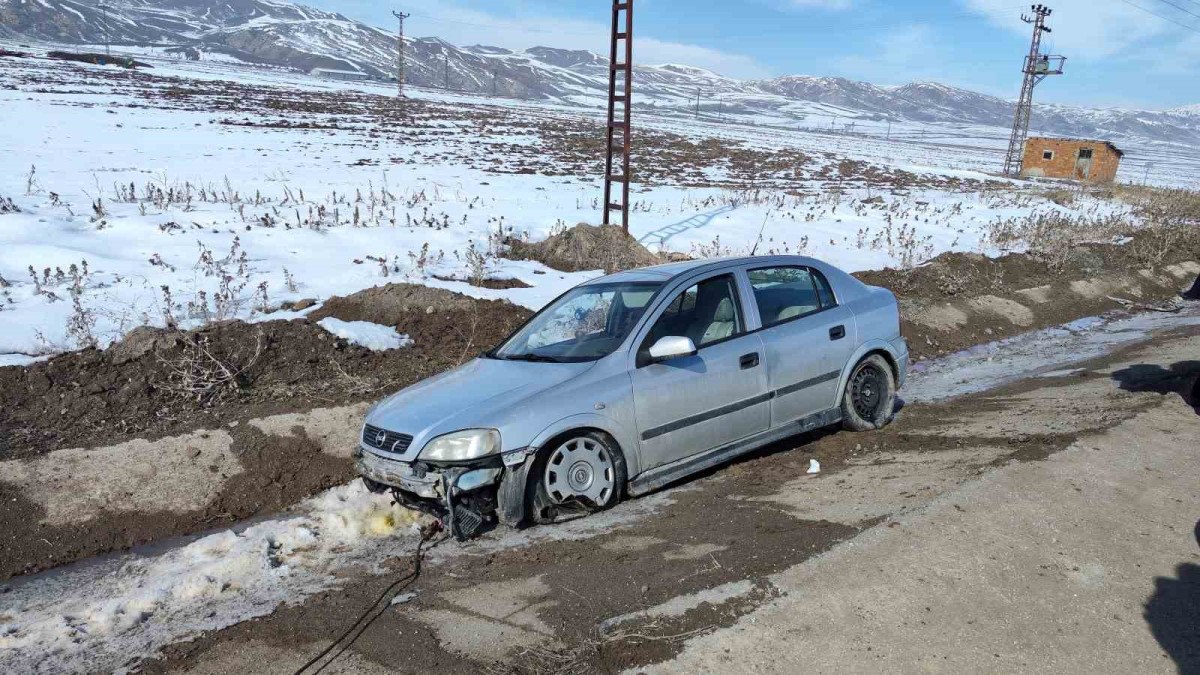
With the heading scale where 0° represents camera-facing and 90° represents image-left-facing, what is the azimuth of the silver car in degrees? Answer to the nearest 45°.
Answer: approximately 45°

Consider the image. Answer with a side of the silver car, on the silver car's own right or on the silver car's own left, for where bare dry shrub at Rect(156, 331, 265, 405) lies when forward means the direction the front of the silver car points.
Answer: on the silver car's own right

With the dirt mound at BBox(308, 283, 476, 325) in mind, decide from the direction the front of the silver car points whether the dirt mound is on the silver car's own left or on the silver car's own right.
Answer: on the silver car's own right

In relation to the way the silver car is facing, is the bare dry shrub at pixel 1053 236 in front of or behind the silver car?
behind

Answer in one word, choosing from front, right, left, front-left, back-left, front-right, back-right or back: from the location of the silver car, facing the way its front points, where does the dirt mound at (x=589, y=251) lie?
back-right

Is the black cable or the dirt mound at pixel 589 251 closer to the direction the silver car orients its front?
the black cable

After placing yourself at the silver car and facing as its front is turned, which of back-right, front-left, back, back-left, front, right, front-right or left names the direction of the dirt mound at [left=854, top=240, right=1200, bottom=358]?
back

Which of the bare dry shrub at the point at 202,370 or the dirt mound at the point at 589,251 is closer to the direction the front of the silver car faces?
the bare dry shrub

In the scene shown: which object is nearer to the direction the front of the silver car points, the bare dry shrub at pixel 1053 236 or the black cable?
the black cable

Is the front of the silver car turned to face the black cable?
yes

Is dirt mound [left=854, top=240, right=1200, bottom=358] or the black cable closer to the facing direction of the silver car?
the black cable
